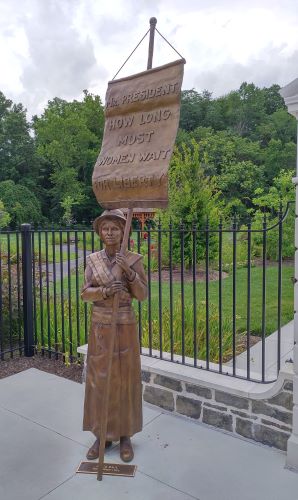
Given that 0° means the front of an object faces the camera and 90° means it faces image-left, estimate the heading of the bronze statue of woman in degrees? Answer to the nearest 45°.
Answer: approximately 0°

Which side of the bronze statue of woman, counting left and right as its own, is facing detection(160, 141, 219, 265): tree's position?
back

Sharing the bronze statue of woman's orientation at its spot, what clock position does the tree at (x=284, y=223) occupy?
The tree is roughly at 7 o'clock from the bronze statue of woman.

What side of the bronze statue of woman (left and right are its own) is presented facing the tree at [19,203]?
back

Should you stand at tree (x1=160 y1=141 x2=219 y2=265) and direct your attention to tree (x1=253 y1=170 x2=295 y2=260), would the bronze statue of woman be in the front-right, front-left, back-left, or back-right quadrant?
back-right

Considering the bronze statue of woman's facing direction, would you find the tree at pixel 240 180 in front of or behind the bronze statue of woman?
behind

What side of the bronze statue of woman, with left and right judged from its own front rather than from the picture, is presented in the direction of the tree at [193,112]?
back

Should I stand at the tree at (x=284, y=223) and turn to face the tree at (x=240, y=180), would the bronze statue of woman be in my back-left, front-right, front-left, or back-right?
back-left

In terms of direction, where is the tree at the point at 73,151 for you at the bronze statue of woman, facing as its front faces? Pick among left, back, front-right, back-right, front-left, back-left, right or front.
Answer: back
